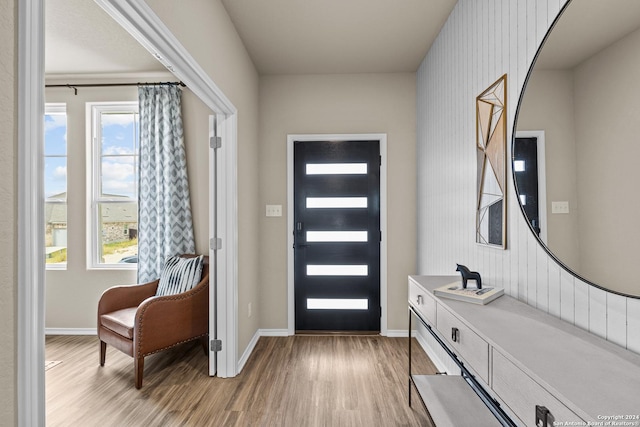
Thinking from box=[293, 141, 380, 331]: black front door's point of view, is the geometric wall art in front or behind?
in front

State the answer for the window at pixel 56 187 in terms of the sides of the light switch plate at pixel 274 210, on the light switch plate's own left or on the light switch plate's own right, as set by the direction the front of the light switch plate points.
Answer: on the light switch plate's own right

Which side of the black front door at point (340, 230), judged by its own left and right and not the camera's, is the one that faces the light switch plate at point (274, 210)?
right

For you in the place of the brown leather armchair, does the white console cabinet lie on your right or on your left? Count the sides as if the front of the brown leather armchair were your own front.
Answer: on your left

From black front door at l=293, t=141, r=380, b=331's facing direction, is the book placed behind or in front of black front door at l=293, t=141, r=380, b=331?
in front

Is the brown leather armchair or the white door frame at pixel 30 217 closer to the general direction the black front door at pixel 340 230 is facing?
the white door frame

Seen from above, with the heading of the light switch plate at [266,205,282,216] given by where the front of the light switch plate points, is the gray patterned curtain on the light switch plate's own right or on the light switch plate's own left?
on the light switch plate's own right

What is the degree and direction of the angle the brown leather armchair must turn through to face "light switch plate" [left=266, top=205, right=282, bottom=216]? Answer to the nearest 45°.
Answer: approximately 135° to its left

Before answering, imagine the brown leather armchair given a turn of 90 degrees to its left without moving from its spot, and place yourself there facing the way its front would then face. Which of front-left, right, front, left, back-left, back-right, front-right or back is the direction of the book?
front

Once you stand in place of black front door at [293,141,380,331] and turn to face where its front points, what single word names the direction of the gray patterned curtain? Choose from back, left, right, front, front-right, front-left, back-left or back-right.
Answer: right

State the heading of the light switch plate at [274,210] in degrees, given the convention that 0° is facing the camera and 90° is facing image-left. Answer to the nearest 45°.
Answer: approximately 0°
